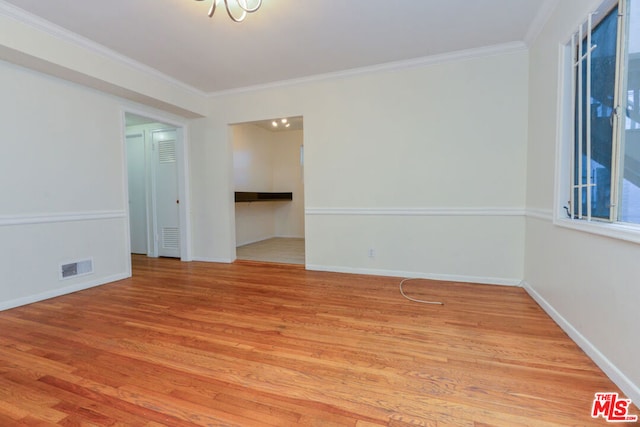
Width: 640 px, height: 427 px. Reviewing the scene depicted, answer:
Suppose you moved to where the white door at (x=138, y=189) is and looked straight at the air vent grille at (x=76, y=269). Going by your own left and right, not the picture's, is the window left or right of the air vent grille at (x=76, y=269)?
left

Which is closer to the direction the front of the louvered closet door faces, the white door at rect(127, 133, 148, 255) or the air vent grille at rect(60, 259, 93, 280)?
the air vent grille

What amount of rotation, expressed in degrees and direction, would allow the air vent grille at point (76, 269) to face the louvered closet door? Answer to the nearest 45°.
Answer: approximately 90° to its left

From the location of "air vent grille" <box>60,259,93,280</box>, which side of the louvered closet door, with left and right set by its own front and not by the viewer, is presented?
front

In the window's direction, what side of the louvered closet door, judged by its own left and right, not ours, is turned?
left

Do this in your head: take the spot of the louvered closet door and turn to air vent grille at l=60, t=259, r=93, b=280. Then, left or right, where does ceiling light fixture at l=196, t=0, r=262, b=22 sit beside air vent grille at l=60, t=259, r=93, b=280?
left

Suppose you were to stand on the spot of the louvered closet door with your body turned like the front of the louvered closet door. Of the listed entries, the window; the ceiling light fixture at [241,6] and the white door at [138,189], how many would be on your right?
1

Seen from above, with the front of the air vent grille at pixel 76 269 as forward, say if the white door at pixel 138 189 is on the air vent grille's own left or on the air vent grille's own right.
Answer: on the air vent grille's own left

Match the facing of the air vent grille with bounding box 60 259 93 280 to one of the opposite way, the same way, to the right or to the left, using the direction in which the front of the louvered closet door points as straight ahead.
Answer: to the left

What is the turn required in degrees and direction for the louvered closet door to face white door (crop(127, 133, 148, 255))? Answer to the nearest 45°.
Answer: approximately 90° to its right

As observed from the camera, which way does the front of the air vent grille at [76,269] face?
facing the viewer and to the right of the viewer

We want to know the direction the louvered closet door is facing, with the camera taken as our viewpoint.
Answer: facing the viewer and to the left of the viewer

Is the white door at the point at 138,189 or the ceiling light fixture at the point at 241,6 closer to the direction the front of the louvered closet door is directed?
the ceiling light fixture

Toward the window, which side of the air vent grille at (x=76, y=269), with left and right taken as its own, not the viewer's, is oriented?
front
